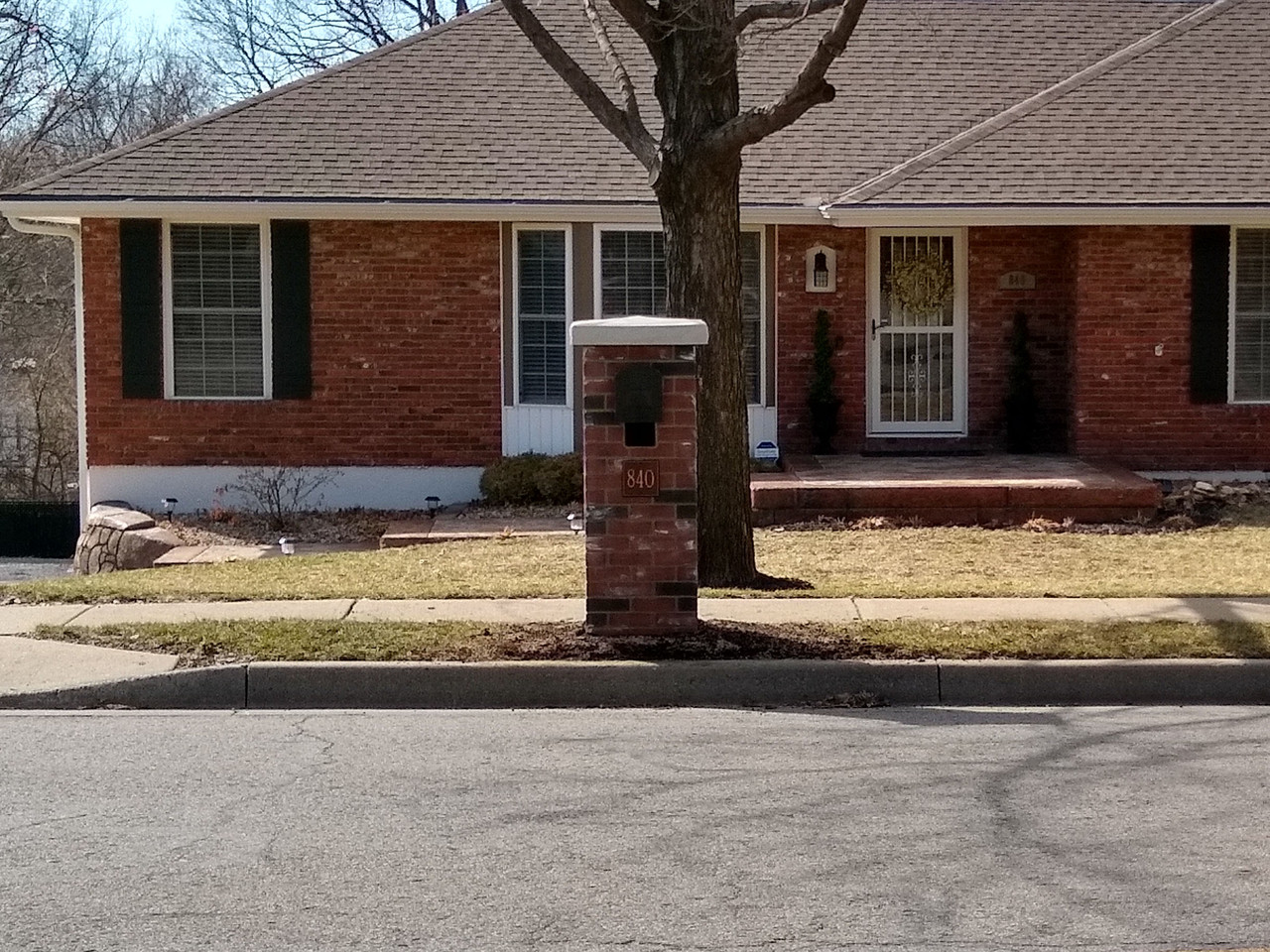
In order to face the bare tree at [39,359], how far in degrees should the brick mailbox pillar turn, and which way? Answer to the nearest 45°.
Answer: approximately 135° to its right

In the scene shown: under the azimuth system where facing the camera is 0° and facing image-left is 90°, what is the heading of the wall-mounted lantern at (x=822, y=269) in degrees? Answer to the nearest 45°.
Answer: approximately 0°

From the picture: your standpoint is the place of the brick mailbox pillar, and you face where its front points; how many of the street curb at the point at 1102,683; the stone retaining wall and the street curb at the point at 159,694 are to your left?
1

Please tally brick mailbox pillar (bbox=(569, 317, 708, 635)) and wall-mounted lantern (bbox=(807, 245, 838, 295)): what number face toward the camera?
2

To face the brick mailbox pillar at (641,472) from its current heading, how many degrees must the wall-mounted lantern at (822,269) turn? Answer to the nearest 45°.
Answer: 0° — it already faces it

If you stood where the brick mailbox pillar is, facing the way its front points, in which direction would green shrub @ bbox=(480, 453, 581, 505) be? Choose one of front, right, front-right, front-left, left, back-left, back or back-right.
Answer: back

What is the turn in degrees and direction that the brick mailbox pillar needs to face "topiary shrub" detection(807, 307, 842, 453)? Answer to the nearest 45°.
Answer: approximately 180°

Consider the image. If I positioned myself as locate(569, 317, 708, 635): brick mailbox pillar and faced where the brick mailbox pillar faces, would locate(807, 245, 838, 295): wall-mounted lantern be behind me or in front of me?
behind

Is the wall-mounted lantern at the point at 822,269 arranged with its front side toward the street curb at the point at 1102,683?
yes

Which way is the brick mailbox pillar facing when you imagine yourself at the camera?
facing the viewer

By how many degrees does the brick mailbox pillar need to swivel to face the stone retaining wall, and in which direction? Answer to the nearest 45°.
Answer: approximately 135° to its right

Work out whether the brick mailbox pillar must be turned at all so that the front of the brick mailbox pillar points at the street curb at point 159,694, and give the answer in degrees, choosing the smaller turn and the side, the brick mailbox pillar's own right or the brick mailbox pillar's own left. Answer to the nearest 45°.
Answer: approximately 90° to the brick mailbox pillar's own right

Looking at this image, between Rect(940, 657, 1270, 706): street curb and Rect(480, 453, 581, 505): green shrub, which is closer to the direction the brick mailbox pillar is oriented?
the street curb
